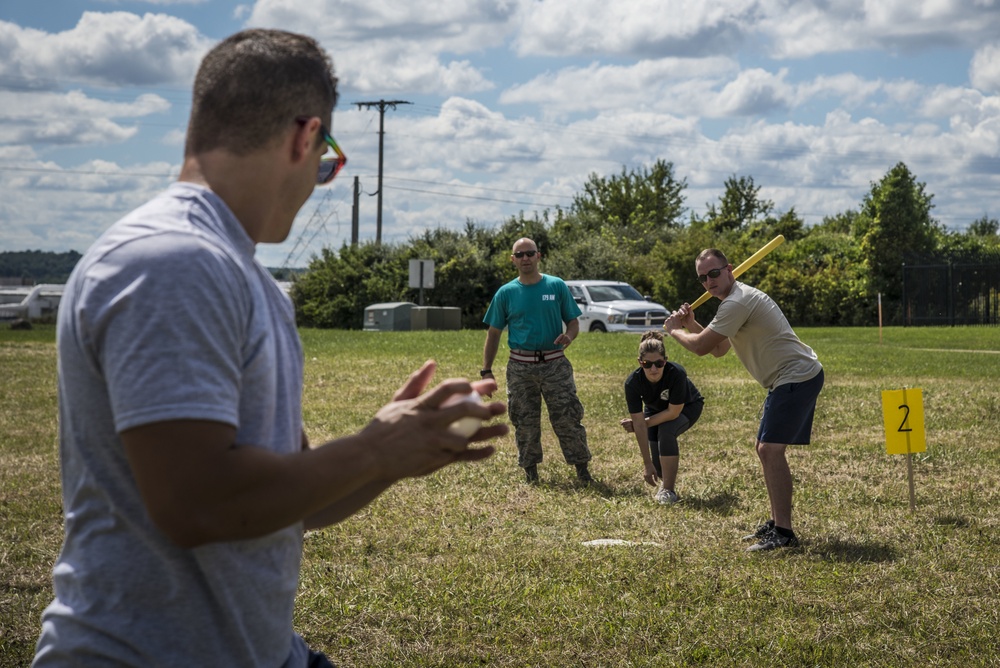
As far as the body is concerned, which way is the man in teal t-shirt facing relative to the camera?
toward the camera

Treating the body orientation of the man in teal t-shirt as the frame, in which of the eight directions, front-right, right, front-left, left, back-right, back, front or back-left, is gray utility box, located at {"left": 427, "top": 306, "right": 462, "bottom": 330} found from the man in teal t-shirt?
back

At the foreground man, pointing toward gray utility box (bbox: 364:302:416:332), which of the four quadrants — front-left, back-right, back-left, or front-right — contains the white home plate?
front-right

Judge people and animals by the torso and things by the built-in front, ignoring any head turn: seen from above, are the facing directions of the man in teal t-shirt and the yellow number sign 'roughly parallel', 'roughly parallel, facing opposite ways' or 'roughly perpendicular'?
roughly parallel

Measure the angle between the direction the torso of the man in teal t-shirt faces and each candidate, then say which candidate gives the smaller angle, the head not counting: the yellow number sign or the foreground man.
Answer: the foreground man

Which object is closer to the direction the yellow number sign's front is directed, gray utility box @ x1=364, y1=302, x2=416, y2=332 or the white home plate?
the white home plate

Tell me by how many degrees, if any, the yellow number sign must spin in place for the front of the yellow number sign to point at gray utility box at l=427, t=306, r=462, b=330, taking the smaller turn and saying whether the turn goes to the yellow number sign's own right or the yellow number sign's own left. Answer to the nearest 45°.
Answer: approximately 135° to the yellow number sign's own right

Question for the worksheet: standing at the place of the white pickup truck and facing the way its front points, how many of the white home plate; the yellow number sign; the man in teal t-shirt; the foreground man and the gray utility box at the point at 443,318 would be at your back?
1

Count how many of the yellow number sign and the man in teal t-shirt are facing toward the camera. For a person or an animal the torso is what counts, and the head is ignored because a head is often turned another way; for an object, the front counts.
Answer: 2

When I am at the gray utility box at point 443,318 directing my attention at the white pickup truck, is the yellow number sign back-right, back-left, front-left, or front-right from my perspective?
front-right

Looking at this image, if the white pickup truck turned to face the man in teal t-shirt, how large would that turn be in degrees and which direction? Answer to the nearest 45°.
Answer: approximately 45° to its right

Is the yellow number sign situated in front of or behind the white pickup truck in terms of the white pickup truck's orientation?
in front

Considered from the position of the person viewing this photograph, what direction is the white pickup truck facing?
facing the viewer and to the right of the viewer

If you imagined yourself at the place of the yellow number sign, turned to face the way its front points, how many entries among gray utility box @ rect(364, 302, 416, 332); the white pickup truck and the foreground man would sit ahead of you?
1

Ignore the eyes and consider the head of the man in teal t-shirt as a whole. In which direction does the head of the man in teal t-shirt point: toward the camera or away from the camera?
toward the camera

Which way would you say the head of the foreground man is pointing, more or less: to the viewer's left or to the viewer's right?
to the viewer's right
